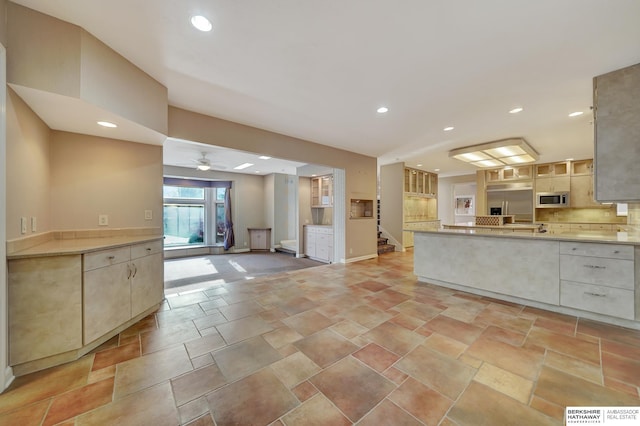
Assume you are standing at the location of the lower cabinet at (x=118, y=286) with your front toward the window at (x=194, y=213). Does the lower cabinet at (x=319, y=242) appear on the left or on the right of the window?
right

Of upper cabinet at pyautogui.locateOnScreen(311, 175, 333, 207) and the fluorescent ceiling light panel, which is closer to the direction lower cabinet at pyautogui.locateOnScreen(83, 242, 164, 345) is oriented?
the fluorescent ceiling light panel

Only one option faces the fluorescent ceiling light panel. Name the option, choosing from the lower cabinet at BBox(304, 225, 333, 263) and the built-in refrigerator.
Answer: the built-in refrigerator

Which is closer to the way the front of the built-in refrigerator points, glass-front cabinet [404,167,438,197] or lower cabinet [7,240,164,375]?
the lower cabinet

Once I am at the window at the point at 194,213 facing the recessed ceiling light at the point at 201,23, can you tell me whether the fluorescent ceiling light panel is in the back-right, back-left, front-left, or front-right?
front-left

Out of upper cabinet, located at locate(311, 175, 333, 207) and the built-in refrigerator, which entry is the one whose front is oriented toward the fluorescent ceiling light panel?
the built-in refrigerator

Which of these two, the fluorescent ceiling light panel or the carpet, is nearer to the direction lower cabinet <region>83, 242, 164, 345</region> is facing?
the fluorescent ceiling light panel

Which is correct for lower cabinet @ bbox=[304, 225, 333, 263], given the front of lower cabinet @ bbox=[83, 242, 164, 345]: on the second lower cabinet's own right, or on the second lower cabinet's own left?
on the second lower cabinet's own left

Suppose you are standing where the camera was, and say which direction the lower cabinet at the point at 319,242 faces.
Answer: facing the viewer and to the left of the viewer

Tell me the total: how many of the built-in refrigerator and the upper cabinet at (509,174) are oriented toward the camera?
2

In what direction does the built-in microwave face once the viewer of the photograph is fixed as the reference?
facing the viewer

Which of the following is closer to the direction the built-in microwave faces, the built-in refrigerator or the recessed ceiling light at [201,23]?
the recessed ceiling light

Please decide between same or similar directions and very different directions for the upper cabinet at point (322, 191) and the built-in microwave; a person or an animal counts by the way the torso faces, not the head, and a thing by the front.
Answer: same or similar directions

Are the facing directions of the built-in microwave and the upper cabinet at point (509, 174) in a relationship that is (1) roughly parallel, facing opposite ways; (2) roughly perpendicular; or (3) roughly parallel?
roughly parallel

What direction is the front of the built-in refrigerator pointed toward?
toward the camera

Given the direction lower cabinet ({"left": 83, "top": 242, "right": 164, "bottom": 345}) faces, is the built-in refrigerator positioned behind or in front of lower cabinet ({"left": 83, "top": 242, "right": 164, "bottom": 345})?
in front

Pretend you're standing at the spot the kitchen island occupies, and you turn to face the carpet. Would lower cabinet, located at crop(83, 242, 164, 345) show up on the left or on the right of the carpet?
left
